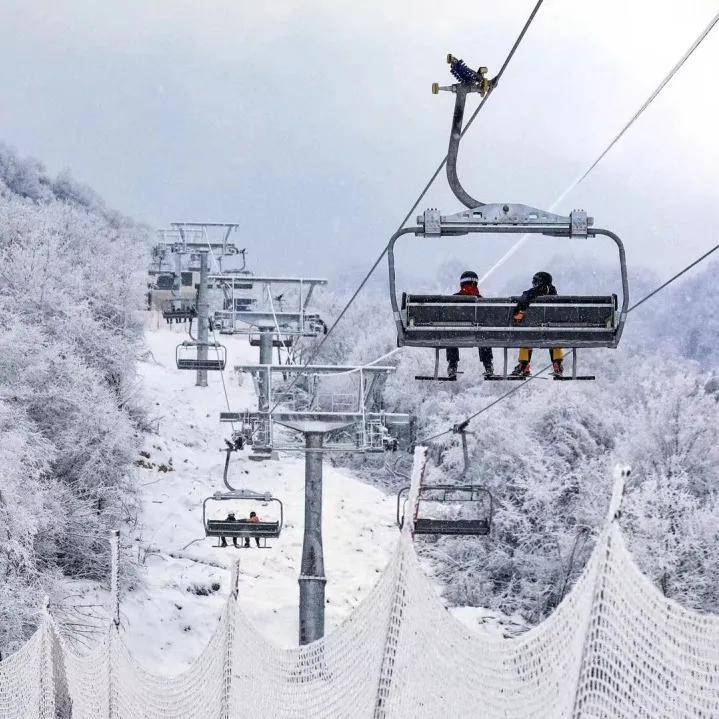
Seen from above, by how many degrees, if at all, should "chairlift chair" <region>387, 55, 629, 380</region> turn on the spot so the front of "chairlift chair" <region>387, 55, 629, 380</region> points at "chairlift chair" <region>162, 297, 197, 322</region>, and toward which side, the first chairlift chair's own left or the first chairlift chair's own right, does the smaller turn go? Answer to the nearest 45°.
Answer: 0° — it already faces it

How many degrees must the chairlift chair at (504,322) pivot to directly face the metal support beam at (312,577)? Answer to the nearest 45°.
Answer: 0° — it already faces it

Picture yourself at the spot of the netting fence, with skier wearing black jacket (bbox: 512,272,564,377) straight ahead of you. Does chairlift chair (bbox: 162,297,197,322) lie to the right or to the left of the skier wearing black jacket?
left

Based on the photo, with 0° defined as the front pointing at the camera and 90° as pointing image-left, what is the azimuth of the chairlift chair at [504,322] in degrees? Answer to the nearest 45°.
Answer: approximately 180°
